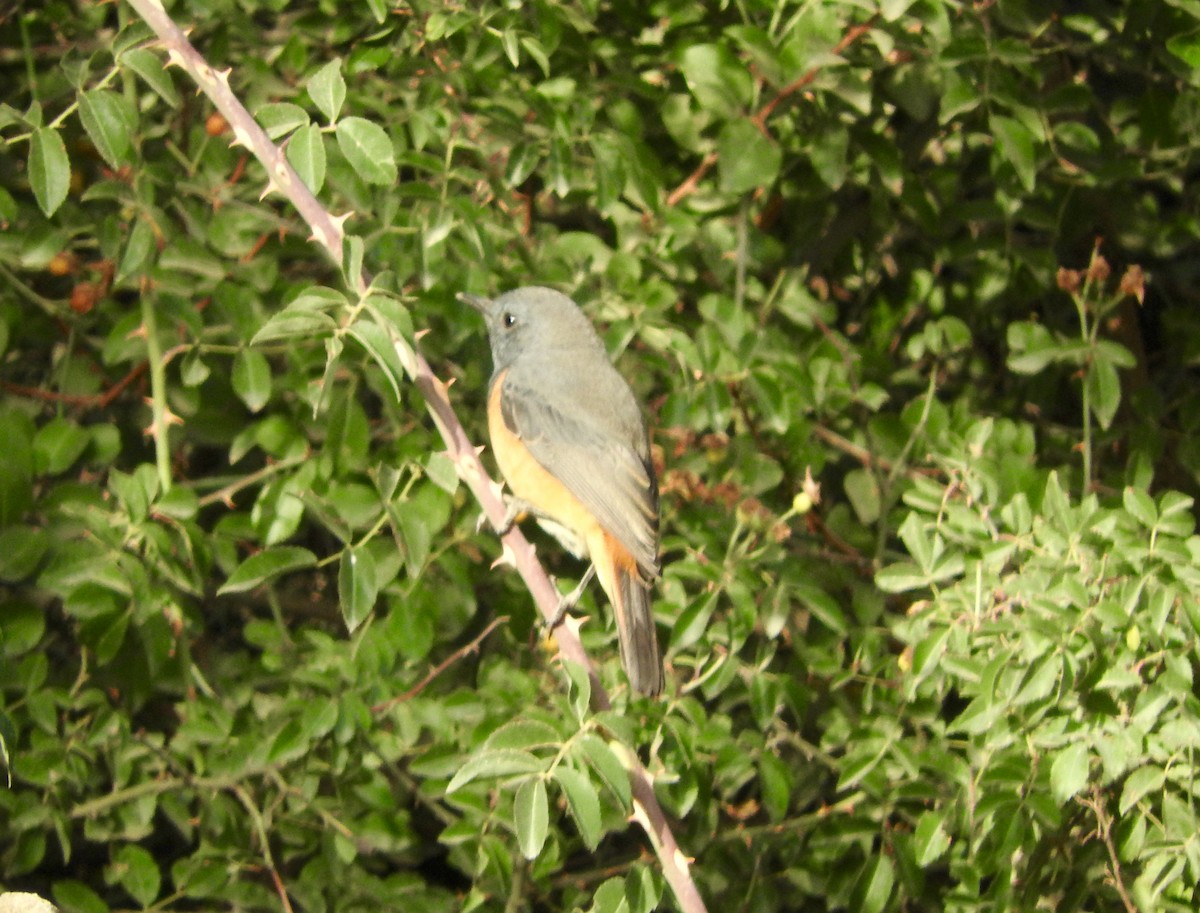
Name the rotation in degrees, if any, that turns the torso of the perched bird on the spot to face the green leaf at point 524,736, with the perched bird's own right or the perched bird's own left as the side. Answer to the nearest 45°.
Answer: approximately 90° to the perched bird's own left

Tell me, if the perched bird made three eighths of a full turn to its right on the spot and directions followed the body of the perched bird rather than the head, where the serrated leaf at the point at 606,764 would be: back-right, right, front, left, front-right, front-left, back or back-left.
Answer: back-right

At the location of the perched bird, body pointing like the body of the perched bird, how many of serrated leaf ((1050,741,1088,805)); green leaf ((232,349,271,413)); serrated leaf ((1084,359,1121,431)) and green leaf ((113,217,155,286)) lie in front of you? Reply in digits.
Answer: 2

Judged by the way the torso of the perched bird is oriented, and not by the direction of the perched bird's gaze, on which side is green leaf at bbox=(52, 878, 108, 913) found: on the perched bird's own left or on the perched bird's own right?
on the perched bird's own left

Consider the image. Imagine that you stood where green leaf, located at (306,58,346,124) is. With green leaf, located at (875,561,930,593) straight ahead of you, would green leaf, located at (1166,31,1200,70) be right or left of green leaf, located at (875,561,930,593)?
left

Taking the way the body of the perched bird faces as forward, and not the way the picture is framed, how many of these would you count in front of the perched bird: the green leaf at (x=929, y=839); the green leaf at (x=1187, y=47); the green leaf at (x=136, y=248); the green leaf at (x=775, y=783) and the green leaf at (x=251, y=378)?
2

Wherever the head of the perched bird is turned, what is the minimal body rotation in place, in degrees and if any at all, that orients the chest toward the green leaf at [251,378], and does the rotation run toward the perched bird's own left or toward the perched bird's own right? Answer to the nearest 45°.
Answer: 0° — it already faces it

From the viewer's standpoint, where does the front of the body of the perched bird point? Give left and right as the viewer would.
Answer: facing to the left of the viewer

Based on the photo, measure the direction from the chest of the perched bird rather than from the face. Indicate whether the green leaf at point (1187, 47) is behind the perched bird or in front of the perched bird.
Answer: behind

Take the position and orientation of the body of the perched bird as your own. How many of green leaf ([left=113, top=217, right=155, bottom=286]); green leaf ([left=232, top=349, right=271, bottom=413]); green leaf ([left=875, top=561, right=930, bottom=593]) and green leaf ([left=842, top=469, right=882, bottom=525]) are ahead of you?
2
